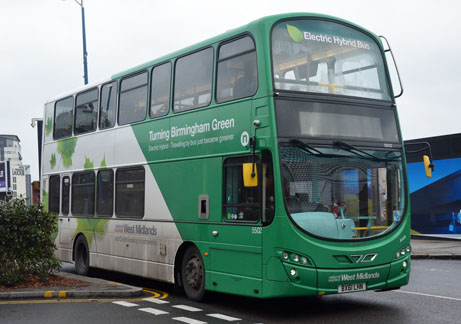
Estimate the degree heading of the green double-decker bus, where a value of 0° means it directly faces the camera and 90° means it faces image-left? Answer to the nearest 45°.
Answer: approximately 315°

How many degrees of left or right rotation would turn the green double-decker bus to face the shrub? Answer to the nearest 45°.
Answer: approximately 180°

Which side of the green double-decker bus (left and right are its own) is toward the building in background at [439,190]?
left
